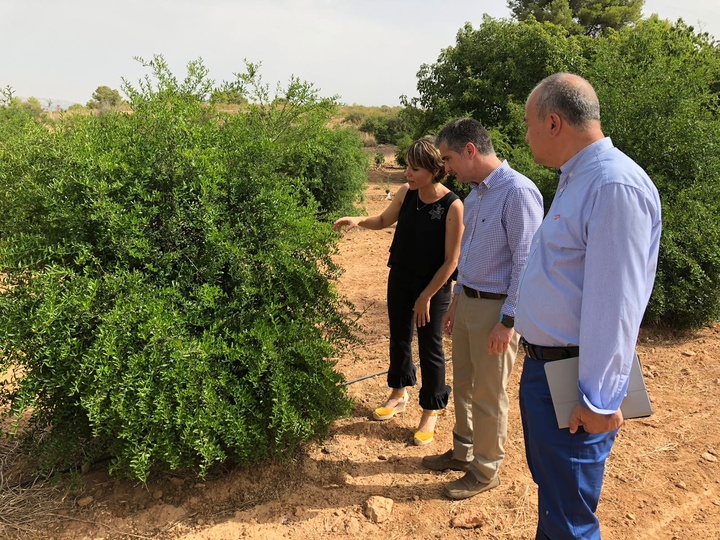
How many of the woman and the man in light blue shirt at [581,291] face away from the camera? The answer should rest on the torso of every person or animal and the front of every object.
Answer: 0

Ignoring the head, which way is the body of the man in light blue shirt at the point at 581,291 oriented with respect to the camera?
to the viewer's left

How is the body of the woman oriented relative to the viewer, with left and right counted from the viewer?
facing the viewer and to the left of the viewer

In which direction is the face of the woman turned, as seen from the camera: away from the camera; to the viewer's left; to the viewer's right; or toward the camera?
to the viewer's left

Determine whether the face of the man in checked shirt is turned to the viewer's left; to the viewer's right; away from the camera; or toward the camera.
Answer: to the viewer's left

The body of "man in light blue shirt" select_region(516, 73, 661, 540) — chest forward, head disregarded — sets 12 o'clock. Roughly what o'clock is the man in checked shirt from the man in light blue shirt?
The man in checked shirt is roughly at 2 o'clock from the man in light blue shirt.

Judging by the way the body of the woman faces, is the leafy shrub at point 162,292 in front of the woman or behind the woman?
in front

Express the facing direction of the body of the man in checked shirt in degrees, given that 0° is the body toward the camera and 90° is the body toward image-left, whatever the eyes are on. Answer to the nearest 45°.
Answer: approximately 45°

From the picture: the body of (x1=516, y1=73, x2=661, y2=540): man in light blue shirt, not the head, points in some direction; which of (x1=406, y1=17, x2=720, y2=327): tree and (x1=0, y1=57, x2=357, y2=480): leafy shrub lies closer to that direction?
the leafy shrub

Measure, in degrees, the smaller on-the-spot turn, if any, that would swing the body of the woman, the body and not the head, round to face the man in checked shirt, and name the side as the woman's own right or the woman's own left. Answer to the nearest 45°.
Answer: approximately 90° to the woman's own left

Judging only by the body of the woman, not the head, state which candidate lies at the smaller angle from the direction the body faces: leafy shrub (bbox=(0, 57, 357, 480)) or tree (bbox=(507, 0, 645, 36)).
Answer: the leafy shrub

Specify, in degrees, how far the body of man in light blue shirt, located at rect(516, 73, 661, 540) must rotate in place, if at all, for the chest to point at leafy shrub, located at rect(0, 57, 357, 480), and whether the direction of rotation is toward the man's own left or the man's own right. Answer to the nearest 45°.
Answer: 0° — they already face it

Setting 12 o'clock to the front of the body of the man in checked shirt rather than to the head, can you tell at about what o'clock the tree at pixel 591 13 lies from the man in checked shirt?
The tree is roughly at 5 o'clock from the man in checked shirt.

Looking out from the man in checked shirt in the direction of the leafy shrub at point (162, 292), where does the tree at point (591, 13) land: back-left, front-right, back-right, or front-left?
back-right

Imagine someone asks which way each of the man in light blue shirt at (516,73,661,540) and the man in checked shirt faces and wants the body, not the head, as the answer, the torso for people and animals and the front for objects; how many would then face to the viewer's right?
0

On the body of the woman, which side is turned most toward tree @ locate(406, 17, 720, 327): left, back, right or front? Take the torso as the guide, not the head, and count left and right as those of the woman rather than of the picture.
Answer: back
